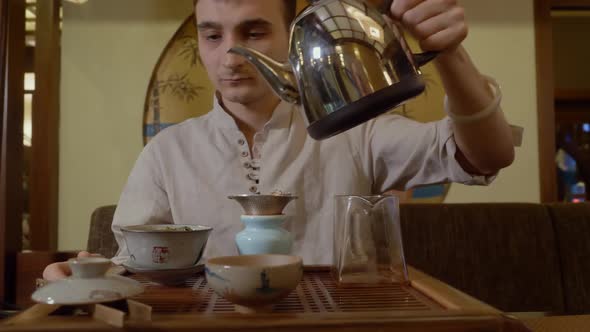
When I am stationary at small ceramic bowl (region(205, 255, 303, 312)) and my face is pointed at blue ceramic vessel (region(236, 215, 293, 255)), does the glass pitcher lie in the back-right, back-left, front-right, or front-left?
front-right

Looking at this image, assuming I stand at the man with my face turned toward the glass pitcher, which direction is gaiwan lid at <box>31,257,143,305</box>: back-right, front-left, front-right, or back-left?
front-right

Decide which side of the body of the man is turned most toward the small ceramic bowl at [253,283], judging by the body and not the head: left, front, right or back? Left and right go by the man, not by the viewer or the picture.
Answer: front

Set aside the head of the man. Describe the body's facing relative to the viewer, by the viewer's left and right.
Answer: facing the viewer

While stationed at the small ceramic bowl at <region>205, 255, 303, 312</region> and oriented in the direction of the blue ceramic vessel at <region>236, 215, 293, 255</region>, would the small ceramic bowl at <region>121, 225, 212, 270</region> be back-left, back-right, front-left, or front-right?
front-left

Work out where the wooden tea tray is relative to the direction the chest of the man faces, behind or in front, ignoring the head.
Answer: in front

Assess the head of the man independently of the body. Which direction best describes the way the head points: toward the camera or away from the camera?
toward the camera
